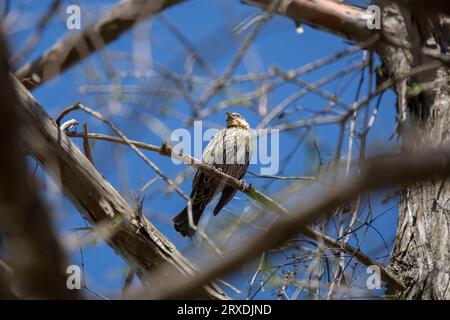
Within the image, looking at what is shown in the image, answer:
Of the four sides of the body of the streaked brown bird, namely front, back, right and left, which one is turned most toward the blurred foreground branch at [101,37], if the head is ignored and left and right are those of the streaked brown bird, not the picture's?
right

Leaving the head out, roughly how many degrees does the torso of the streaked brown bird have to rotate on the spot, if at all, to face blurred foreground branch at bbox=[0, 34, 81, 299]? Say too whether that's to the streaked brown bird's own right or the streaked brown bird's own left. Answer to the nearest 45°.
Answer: approximately 45° to the streaked brown bird's own right

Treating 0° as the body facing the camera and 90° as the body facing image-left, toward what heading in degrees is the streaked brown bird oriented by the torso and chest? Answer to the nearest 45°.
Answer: approximately 315°
